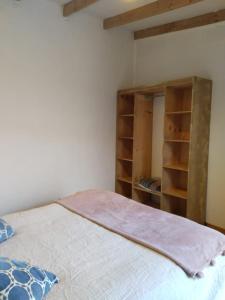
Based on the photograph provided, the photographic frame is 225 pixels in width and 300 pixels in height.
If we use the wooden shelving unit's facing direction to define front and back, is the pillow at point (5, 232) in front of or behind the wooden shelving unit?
in front

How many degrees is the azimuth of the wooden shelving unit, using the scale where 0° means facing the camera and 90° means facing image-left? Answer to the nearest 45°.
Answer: approximately 45°

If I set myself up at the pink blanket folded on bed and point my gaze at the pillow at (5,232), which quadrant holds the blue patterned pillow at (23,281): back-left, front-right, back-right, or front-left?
front-left

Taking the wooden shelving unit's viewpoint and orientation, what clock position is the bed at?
The bed is roughly at 11 o'clock from the wooden shelving unit.

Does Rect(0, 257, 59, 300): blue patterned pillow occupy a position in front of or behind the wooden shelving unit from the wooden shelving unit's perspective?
in front
